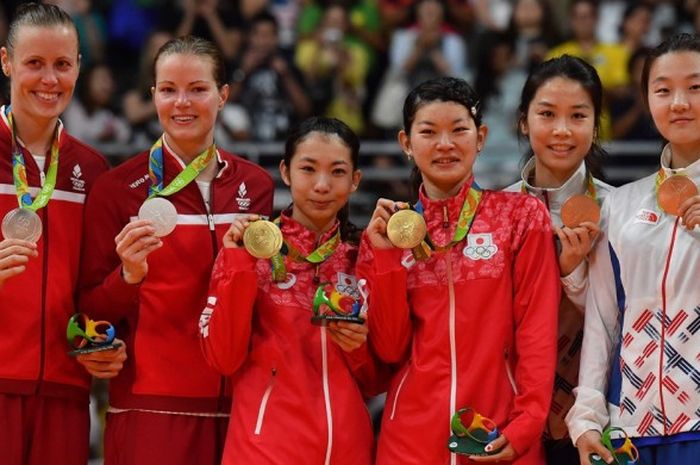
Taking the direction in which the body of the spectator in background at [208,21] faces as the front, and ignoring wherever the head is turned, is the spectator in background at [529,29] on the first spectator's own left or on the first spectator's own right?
on the first spectator's own left

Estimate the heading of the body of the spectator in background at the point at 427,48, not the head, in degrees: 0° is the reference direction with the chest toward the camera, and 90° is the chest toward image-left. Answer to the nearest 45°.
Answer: approximately 0°

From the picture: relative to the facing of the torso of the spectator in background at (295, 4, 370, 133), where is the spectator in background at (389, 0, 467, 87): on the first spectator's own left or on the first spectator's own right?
on the first spectator's own left

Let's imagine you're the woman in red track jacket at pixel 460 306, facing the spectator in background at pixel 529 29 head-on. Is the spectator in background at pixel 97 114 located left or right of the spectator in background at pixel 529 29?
left

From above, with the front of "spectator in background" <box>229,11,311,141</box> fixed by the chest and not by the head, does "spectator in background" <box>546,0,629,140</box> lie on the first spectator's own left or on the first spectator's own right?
on the first spectator's own left

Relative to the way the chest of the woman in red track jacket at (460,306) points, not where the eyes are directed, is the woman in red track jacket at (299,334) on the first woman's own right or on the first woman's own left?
on the first woman's own right

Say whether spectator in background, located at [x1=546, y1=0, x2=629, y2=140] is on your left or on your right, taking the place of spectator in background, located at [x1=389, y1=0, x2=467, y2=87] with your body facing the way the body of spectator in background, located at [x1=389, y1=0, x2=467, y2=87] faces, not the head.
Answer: on your left
